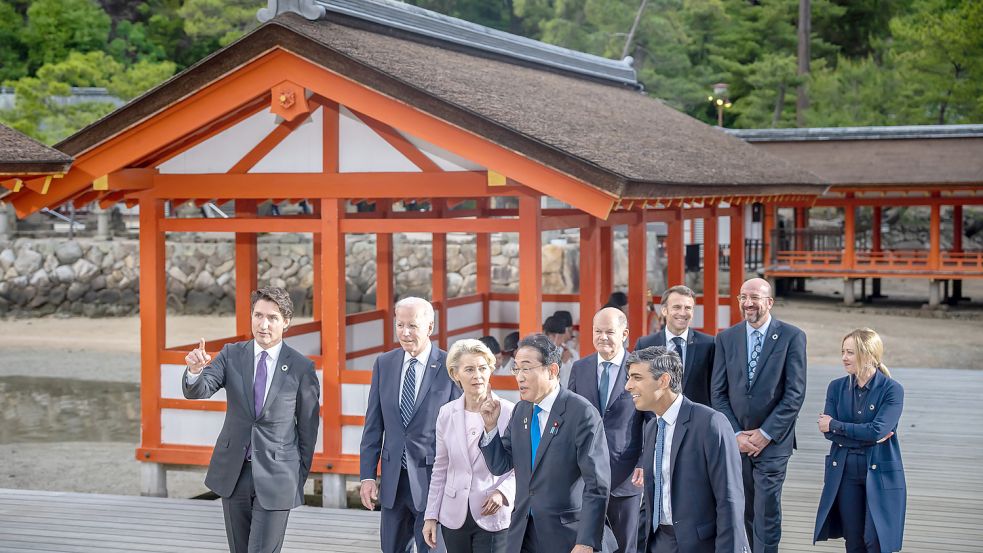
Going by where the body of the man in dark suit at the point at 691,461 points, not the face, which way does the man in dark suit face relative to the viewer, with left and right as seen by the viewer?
facing the viewer and to the left of the viewer

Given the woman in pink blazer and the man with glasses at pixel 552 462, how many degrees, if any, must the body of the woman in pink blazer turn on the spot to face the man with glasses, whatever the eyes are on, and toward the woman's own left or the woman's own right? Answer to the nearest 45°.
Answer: approximately 45° to the woman's own left

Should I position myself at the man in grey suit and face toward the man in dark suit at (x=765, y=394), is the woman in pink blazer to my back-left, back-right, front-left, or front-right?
front-right

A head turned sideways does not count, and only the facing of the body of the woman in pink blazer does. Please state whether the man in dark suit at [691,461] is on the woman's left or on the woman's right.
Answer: on the woman's left

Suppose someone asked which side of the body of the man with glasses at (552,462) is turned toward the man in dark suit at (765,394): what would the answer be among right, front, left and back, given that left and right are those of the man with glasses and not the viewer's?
back

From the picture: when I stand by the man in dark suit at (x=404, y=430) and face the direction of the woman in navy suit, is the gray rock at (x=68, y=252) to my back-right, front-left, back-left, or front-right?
back-left

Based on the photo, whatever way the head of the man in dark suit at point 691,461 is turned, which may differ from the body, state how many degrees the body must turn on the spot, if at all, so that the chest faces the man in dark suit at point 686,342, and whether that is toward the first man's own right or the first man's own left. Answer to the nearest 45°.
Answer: approximately 135° to the first man's own right

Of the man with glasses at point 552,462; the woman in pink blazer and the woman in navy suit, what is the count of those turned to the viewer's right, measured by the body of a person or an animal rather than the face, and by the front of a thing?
0

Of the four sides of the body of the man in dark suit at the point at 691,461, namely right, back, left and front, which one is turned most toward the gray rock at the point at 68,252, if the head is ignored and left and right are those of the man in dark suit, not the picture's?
right

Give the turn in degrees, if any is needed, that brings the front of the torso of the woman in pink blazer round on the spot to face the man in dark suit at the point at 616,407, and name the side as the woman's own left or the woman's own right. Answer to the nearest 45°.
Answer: approximately 135° to the woman's own left

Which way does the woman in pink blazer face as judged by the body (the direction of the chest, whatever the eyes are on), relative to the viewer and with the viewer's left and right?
facing the viewer

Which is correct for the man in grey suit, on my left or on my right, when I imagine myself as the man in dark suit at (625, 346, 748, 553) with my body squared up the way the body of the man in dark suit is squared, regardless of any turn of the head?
on my right

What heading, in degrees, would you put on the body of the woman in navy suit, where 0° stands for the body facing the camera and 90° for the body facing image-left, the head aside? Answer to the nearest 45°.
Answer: approximately 45°
